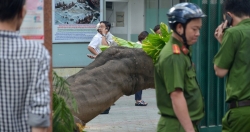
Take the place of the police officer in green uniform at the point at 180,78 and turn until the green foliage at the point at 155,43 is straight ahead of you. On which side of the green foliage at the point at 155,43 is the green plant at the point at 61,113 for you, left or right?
left

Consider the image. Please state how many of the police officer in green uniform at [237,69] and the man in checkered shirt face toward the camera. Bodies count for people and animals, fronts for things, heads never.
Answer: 0

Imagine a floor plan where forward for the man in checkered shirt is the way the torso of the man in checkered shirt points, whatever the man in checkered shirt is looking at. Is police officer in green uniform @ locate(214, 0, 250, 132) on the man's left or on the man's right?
on the man's right

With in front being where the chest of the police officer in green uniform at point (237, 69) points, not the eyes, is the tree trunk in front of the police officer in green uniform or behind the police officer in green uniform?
in front

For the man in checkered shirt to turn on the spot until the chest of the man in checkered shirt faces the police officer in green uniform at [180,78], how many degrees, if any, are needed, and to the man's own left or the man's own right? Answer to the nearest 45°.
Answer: approximately 45° to the man's own right

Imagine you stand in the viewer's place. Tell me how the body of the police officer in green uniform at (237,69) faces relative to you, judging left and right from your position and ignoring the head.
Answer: facing away from the viewer and to the left of the viewer

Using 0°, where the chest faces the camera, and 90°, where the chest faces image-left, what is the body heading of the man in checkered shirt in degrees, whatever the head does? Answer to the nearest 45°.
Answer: approximately 180°

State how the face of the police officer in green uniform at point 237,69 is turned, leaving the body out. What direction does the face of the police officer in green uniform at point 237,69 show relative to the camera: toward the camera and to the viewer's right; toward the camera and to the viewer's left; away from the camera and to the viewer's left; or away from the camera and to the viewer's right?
away from the camera and to the viewer's left
